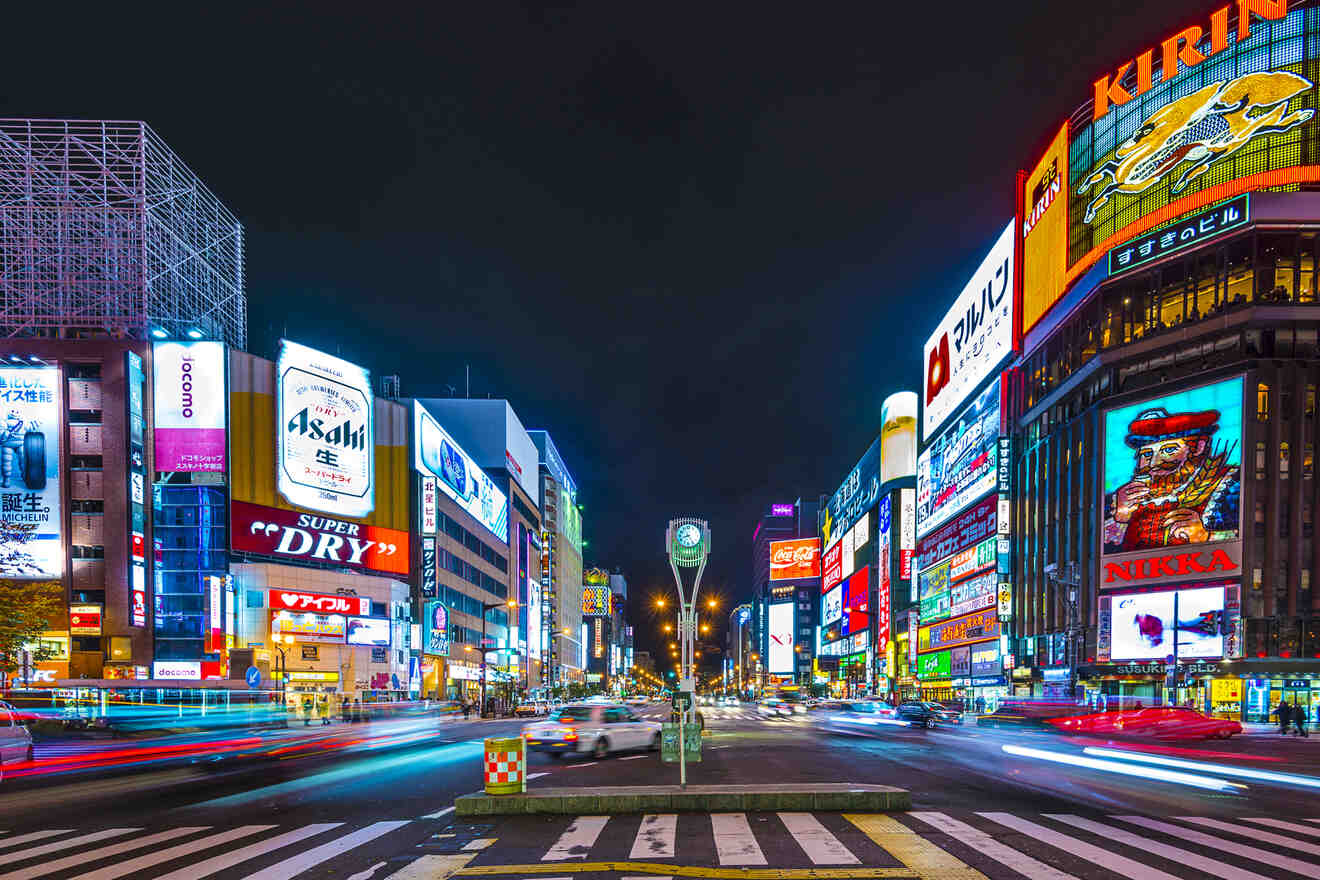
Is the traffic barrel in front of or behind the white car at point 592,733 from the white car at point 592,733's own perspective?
behind

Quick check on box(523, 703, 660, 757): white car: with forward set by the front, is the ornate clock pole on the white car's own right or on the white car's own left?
on the white car's own right
